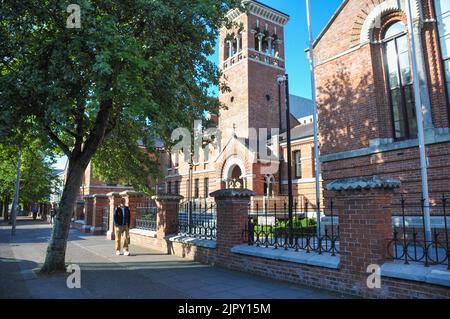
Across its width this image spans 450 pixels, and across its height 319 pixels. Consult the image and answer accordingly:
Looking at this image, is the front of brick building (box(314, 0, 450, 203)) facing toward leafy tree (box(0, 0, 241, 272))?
yes

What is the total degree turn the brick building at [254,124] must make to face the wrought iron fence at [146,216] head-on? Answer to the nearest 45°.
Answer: approximately 45° to its left

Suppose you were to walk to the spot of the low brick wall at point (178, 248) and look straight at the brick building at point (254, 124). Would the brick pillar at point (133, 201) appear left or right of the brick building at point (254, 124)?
left

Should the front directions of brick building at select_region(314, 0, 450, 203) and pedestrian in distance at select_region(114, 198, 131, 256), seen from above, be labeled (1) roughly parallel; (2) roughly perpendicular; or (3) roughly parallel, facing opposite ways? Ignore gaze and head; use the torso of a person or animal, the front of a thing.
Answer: roughly perpendicular

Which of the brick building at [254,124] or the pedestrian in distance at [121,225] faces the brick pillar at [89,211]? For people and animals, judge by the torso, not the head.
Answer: the brick building

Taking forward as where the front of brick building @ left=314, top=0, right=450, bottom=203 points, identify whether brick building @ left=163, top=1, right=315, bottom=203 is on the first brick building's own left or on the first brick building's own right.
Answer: on the first brick building's own right

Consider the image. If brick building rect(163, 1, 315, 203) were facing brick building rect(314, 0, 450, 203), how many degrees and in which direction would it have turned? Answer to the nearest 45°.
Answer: approximately 45° to its left

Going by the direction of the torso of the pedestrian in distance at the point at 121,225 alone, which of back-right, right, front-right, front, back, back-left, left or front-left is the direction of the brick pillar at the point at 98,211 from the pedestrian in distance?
back

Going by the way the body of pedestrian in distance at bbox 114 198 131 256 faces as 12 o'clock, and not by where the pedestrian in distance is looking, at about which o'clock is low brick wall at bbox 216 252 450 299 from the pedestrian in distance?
The low brick wall is roughly at 11 o'clock from the pedestrian in distance.

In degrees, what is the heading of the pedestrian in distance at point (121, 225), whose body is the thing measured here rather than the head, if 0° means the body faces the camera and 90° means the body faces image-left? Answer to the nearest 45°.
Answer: approximately 0°

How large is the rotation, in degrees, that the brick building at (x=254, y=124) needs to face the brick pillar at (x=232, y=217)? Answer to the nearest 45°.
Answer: approximately 45° to its left

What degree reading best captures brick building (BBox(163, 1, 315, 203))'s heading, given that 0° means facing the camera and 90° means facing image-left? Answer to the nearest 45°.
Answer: approximately 45°

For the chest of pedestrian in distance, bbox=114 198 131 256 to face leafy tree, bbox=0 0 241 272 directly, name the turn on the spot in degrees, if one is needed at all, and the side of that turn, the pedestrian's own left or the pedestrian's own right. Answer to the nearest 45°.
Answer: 0° — they already face it
